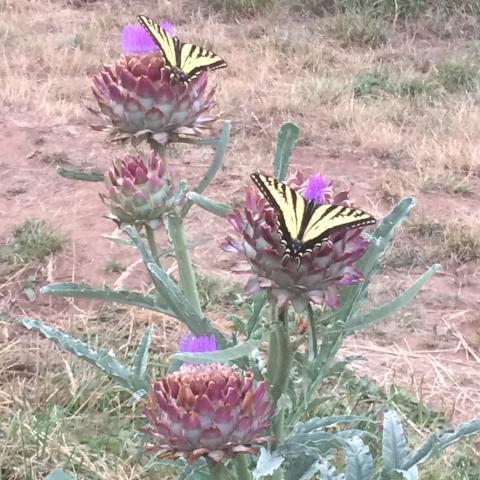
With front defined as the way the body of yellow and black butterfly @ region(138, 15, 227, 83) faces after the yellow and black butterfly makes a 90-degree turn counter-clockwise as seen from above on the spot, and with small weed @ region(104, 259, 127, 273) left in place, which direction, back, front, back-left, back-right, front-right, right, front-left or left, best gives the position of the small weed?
right

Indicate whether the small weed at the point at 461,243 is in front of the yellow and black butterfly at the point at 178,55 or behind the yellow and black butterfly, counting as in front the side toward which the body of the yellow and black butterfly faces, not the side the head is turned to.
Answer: in front

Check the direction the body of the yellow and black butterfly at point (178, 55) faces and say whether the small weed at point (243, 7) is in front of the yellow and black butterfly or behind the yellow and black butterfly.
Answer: in front

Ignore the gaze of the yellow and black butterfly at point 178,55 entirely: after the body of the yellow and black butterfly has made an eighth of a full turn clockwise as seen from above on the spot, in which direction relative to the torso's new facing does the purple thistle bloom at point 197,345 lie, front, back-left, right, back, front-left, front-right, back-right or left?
back-right

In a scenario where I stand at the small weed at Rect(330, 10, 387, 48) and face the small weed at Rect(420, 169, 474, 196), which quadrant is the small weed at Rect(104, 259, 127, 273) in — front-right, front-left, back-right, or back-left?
front-right

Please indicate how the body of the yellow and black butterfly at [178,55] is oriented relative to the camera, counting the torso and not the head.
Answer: away from the camera

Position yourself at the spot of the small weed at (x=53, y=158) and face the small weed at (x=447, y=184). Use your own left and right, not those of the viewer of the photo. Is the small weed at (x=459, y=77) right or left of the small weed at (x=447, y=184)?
left
